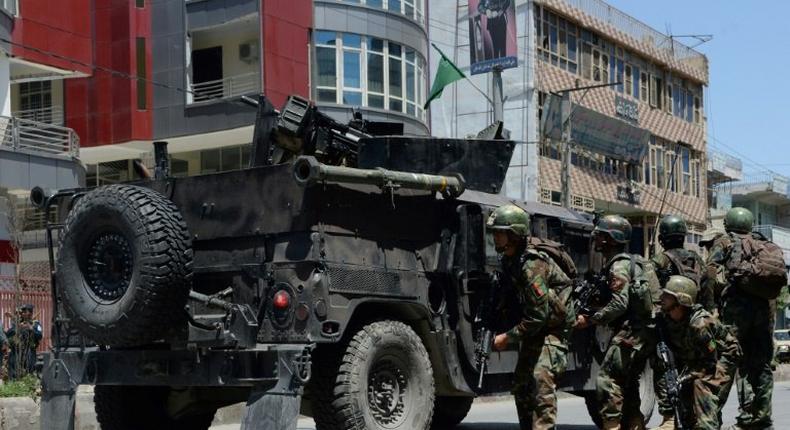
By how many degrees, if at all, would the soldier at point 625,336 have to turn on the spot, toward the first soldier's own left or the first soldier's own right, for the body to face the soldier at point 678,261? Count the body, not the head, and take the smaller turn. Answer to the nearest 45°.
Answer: approximately 90° to the first soldier's own right

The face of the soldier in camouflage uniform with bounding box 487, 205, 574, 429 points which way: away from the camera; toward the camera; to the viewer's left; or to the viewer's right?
to the viewer's left

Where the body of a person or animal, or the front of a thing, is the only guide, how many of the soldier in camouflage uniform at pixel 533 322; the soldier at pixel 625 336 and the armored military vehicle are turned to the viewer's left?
2

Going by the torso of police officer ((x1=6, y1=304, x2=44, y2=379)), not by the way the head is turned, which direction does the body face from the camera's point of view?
toward the camera

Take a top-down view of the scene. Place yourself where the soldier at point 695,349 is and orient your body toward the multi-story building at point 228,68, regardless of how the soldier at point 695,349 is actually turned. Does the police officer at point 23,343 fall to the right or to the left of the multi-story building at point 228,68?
left

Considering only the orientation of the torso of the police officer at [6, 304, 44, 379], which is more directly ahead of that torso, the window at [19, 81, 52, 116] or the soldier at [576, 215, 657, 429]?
the soldier

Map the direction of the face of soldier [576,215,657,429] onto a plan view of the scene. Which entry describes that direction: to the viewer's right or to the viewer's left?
to the viewer's left

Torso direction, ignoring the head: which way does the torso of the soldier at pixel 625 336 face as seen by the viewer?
to the viewer's left

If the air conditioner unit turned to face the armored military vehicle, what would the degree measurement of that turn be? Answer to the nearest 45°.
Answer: approximately 45° to its left

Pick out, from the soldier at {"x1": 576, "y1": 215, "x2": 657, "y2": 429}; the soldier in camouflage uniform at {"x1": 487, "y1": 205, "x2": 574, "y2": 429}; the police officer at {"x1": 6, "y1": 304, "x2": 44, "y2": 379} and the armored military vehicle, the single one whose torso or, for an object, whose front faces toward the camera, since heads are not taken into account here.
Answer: the police officer at {"x1": 6, "y1": 304, "x2": 44, "y2": 379}

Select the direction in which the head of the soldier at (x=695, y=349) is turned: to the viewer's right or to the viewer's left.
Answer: to the viewer's left

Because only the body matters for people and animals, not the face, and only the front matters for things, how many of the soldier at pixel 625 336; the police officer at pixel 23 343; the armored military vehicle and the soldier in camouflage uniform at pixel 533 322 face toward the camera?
1

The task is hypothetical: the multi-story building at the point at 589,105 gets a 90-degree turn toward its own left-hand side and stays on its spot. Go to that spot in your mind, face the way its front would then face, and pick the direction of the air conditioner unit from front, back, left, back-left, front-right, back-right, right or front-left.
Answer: back

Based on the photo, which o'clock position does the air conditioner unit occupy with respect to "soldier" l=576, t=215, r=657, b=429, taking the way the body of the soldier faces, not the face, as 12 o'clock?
The air conditioner unit is roughly at 2 o'clock from the soldier.

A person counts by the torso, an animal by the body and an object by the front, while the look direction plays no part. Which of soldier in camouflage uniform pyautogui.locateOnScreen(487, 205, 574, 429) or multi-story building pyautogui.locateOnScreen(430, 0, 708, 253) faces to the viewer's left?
the soldier in camouflage uniform

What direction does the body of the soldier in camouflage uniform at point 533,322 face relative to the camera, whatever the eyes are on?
to the viewer's left

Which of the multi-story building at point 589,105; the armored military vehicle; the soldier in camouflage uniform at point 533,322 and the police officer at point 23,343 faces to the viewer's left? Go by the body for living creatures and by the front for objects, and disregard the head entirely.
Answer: the soldier in camouflage uniform

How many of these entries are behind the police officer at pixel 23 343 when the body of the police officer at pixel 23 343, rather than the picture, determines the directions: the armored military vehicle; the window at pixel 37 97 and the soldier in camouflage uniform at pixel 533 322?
1
